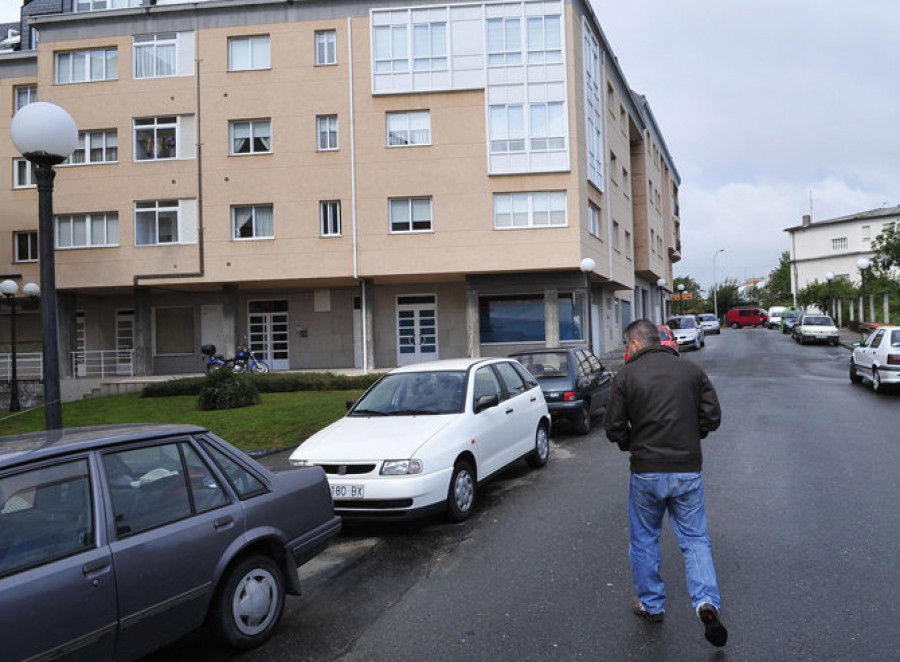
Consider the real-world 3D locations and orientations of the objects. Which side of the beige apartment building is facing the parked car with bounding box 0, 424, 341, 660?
front

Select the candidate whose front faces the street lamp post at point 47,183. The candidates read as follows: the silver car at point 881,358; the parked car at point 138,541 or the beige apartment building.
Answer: the beige apartment building

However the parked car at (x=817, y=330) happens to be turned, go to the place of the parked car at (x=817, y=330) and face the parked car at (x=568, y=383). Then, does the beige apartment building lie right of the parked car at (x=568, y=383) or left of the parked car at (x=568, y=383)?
right

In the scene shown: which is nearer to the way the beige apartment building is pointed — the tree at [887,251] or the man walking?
the man walking

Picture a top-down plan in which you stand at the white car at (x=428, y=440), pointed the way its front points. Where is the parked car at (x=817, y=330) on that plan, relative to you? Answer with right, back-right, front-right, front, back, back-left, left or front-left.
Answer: back

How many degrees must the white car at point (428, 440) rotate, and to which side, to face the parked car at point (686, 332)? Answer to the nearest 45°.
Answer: approximately 180°

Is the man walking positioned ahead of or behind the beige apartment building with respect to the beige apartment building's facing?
ahead

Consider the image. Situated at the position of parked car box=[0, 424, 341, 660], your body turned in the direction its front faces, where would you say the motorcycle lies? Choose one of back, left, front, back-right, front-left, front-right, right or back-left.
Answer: back-right

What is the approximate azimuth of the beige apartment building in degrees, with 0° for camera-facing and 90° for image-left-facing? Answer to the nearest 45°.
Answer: approximately 0°

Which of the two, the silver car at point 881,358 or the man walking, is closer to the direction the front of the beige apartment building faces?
the man walking
